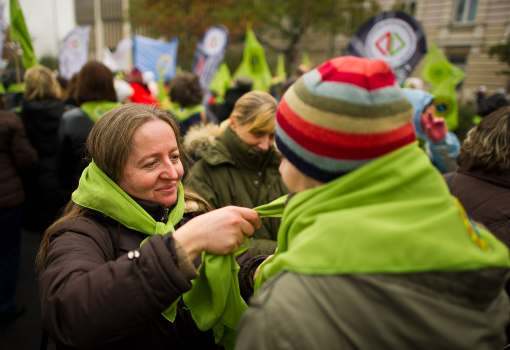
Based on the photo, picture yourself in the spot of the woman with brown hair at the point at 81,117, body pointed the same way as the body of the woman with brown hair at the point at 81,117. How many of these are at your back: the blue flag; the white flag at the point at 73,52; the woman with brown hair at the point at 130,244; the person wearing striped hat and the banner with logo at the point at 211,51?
2

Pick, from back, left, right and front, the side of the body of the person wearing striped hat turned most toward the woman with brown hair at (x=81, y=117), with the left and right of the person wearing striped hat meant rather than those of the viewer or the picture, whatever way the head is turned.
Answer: front

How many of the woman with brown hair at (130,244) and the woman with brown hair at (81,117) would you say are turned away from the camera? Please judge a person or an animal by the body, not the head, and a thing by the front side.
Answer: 1

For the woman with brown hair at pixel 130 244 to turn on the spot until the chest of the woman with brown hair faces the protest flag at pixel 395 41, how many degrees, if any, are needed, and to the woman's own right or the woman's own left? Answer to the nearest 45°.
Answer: approximately 90° to the woman's own left

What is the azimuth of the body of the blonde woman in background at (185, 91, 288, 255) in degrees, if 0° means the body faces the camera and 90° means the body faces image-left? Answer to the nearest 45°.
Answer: approximately 315°

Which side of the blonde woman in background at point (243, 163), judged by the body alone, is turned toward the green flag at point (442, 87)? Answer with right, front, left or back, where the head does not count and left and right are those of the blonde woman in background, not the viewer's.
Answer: left

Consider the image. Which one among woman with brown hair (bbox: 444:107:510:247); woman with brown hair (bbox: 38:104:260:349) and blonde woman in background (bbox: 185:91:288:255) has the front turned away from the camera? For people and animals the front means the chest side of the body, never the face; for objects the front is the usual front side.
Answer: woman with brown hair (bbox: 444:107:510:247)

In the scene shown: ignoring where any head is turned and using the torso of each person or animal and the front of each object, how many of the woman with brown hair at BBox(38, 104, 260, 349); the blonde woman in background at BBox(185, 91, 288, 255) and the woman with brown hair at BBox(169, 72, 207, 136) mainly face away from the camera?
1

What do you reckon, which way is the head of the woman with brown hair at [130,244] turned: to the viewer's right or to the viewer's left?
to the viewer's right

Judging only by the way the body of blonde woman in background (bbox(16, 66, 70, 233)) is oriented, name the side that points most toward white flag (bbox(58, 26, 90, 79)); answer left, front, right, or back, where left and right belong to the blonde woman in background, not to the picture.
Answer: front

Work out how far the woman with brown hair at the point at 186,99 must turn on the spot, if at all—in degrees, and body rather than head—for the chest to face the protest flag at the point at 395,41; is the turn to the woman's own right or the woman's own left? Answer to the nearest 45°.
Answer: approximately 90° to the woman's own right

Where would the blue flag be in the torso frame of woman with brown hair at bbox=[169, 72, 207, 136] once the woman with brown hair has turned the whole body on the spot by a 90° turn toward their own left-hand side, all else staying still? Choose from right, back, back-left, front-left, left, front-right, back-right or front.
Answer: right

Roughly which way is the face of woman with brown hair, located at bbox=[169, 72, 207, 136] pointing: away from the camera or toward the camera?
away from the camera

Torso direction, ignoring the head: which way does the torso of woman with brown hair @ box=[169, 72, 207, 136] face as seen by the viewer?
away from the camera

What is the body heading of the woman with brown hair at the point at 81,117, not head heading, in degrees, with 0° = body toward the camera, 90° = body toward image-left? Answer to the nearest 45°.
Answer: approximately 180°

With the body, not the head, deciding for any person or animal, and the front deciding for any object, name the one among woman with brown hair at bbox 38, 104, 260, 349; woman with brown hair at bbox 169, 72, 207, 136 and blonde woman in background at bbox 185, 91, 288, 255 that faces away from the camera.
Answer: woman with brown hair at bbox 169, 72, 207, 136

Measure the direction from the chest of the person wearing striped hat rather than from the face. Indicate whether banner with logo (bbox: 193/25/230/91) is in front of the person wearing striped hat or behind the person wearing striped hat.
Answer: in front

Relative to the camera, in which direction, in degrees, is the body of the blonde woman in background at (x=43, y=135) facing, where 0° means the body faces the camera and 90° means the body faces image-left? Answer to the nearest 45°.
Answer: approximately 180°

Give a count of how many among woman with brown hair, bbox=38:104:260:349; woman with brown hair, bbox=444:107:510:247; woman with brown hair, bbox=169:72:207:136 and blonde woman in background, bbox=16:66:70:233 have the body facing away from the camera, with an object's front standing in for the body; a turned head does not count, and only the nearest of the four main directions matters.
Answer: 3

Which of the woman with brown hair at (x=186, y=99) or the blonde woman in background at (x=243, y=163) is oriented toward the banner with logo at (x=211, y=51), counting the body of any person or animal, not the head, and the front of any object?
the woman with brown hair
